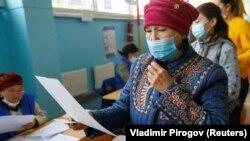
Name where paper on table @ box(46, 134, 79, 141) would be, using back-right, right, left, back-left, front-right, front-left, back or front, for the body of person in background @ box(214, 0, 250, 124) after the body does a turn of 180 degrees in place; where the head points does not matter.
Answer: back-right

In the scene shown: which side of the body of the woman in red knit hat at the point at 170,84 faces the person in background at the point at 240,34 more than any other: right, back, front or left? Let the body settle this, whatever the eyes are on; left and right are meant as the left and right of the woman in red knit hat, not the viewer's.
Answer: back

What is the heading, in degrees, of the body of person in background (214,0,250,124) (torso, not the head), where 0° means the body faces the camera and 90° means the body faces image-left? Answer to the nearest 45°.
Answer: approximately 90°

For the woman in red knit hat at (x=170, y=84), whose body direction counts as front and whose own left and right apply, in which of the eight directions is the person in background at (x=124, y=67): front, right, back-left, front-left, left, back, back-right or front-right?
back-right

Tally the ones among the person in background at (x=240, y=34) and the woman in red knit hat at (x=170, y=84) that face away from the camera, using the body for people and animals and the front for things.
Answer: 0

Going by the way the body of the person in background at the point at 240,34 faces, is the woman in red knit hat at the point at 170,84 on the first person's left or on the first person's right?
on the first person's left

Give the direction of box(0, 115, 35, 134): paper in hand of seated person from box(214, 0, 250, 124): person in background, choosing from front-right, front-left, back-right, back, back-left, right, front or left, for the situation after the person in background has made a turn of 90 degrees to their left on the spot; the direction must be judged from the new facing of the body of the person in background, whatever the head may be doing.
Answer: front-right

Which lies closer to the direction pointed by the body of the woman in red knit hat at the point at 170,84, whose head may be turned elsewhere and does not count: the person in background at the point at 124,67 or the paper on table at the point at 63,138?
the paper on table

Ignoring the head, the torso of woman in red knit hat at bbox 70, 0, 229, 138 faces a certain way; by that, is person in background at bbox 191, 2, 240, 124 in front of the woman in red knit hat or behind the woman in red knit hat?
behind
